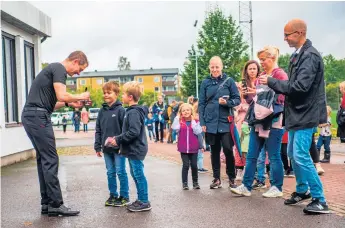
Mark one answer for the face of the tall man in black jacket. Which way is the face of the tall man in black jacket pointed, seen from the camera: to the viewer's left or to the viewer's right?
to the viewer's left

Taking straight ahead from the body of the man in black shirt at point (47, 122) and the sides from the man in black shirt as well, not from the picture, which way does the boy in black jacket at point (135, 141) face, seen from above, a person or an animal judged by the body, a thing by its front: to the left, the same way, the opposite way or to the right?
the opposite way

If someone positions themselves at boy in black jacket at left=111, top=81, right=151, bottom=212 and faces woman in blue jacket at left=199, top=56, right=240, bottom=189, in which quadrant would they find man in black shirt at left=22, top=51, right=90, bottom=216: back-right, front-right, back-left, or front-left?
back-left

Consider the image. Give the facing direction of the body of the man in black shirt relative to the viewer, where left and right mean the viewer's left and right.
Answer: facing to the right of the viewer

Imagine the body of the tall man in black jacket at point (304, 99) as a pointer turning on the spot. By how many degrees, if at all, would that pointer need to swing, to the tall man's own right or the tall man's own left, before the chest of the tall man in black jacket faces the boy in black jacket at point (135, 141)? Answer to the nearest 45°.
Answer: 0° — they already face them

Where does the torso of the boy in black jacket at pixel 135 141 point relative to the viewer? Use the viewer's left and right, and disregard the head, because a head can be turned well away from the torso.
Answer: facing to the left of the viewer

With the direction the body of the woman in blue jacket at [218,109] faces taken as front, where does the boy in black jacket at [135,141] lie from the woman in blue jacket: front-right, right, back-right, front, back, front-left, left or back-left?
front-right

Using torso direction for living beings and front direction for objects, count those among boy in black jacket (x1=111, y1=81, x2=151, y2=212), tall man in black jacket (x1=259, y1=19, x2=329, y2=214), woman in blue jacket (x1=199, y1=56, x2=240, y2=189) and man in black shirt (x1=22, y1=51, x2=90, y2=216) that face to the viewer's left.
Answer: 2

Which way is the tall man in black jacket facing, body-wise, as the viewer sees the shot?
to the viewer's left

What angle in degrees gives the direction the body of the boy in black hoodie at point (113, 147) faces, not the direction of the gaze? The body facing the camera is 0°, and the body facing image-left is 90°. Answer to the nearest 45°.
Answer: approximately 45°

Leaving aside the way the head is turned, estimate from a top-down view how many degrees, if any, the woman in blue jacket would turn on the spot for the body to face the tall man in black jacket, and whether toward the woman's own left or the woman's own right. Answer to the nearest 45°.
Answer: approximately 45° to the woman's own left

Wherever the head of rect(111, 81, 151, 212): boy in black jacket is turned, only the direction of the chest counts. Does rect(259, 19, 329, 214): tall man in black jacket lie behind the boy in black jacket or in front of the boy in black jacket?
behind

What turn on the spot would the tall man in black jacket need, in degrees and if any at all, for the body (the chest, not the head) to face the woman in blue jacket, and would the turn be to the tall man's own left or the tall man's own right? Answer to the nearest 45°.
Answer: approximately 45° to the tall man's own right
